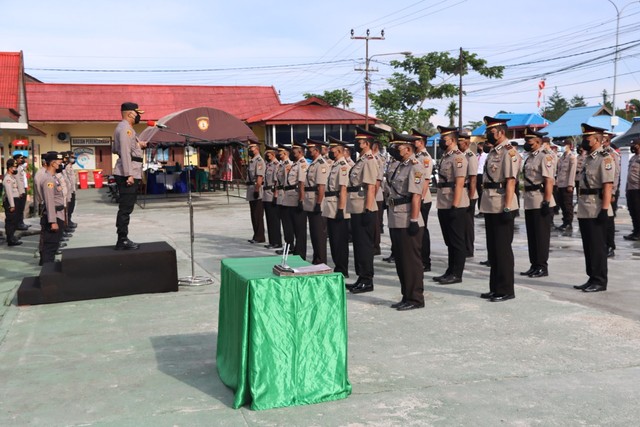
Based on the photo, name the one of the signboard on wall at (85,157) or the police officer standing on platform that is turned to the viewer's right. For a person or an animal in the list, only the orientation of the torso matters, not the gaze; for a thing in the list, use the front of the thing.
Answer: the police officer standing on platform

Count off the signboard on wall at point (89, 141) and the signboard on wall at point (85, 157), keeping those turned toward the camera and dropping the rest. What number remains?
2

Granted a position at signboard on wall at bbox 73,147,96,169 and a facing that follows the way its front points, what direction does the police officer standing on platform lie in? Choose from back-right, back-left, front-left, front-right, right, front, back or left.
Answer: front

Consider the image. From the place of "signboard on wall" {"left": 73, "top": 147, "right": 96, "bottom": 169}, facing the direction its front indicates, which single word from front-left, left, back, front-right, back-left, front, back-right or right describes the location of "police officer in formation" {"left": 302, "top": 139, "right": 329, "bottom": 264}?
front

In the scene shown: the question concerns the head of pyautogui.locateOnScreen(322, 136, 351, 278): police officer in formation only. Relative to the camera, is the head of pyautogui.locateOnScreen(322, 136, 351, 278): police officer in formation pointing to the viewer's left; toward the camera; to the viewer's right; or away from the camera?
to the viewer's left

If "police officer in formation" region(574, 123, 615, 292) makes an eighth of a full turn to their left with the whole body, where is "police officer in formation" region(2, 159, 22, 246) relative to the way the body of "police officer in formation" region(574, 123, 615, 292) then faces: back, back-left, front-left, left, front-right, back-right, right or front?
right

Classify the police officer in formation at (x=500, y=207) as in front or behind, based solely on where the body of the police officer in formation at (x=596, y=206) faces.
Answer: in front

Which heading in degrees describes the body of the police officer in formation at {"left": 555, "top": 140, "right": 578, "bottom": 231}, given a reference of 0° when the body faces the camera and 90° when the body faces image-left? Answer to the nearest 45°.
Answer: approximately 45°

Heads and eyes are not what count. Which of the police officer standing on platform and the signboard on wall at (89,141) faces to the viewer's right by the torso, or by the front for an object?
the police officer standing on platform

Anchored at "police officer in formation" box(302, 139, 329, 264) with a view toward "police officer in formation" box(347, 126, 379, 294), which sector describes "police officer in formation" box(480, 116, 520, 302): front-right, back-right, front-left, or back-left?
front-left

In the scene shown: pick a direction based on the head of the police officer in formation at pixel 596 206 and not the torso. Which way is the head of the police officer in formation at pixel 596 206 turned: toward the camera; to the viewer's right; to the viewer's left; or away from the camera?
to the viewer's left

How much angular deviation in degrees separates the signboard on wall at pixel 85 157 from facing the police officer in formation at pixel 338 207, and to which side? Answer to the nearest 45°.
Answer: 0° — it already faces them

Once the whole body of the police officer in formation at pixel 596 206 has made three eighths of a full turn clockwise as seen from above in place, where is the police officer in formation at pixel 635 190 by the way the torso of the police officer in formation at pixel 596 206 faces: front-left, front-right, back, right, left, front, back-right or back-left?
front

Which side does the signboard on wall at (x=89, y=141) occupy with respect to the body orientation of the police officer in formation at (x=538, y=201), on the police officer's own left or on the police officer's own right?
on the police officer's own right

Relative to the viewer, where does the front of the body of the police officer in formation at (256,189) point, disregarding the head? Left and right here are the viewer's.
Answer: facing the viewer and to the left of the viewer

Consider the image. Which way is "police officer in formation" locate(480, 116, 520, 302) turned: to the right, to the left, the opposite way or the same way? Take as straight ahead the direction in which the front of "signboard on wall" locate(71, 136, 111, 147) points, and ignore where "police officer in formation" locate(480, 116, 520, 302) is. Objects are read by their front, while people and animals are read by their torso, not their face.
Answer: to the right

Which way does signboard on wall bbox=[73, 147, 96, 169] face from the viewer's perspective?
toward the camera

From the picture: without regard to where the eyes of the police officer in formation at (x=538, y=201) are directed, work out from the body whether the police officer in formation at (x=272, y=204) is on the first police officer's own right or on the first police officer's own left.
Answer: on the first police officer's own right
